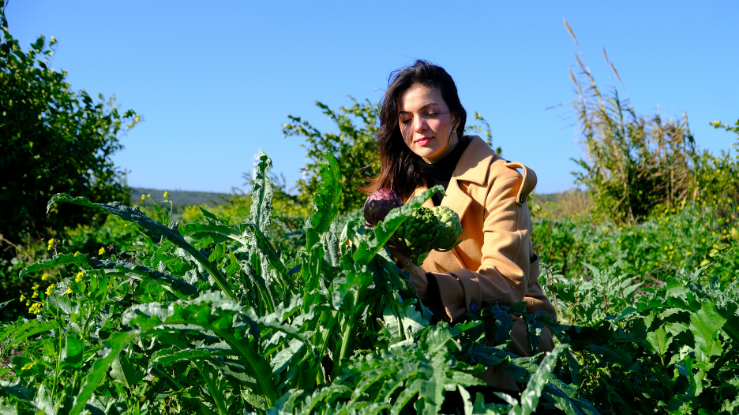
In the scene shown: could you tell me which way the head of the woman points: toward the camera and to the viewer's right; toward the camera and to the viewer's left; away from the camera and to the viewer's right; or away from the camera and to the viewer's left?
toward the camera and to the viewer's left

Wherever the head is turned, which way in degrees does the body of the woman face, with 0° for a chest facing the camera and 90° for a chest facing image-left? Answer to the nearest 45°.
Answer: approximately 45°

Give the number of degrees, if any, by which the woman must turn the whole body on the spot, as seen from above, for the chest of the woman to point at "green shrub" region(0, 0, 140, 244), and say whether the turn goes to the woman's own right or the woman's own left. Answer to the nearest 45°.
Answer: approximately 90° to the woman's own right
